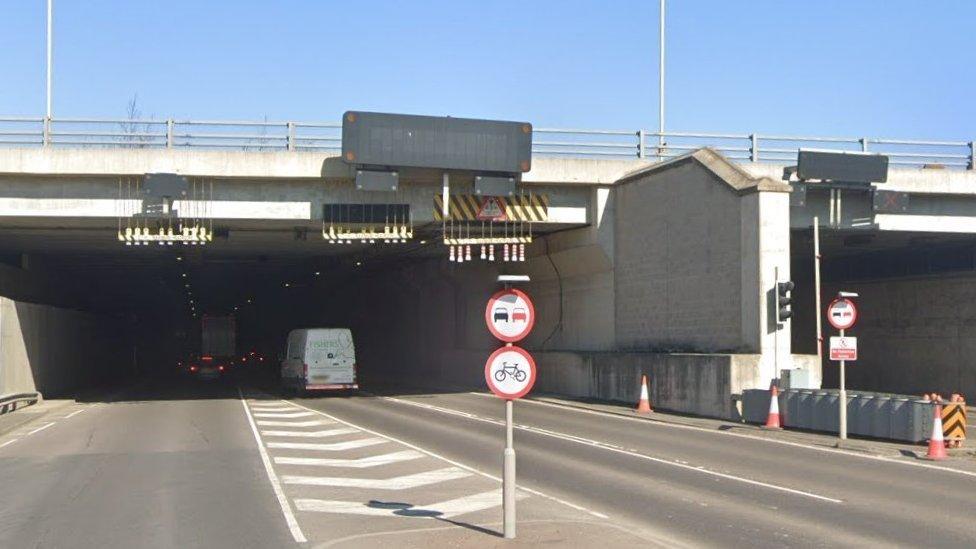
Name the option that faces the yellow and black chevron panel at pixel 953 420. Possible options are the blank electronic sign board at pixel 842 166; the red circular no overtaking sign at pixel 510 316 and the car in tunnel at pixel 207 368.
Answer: the blank electronic sign board

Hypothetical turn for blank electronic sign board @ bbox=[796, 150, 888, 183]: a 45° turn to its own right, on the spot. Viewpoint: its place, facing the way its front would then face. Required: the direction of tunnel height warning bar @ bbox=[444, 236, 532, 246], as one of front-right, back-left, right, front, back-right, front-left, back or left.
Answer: front-right

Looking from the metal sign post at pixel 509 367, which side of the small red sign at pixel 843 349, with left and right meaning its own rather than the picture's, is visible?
front

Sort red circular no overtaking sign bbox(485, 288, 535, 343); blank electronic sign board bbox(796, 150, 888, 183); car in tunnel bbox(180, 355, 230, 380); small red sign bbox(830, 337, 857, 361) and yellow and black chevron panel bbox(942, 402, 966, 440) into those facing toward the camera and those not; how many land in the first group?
4

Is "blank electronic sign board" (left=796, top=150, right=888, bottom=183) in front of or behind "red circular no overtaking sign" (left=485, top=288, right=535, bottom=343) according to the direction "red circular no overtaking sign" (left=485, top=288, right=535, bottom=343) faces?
behind

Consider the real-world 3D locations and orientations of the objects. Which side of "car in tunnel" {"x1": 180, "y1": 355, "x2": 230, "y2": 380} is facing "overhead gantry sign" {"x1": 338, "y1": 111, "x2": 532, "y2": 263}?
back

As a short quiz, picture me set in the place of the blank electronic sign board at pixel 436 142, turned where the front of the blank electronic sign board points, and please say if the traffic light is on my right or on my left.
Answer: on my left

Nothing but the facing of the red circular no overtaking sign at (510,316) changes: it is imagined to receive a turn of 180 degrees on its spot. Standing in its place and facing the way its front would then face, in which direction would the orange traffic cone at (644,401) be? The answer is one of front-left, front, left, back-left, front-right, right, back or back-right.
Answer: front

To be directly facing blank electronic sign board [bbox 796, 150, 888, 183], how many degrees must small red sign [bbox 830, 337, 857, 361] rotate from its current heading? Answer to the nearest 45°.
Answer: approximately 180°

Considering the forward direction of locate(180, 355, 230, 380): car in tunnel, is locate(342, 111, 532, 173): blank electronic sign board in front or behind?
behind

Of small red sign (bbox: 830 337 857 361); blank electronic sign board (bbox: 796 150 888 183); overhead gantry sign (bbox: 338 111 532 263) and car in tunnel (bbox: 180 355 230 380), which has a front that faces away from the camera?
the car in tunnel
